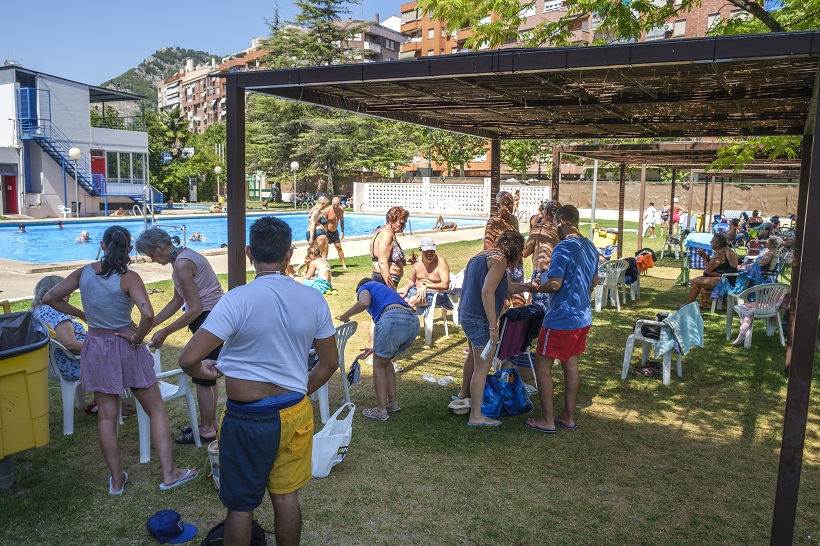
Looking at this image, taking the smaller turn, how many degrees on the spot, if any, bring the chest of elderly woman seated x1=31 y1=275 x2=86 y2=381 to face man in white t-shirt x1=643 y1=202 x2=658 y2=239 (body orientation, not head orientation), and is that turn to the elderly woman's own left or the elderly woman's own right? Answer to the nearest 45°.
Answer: approximately 45° to the elderly woman's own left

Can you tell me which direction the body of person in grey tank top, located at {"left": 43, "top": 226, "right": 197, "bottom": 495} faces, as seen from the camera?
away from the camera

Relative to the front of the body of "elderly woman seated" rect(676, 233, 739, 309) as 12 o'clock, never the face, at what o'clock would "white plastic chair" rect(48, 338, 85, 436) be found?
The white plastic chair is roughly at 10 o'clock from the elderly woman seated.

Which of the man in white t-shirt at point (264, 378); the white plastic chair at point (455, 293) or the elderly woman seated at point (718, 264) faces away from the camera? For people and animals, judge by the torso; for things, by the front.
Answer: the man in white t-shirt

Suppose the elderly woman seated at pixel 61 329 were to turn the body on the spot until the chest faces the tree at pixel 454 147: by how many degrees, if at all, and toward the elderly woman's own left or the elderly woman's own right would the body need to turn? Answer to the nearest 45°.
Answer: approximately 45° to the elderly woman's own left

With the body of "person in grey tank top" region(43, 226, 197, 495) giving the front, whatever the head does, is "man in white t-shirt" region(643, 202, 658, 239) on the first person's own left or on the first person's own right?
on the first person's own right

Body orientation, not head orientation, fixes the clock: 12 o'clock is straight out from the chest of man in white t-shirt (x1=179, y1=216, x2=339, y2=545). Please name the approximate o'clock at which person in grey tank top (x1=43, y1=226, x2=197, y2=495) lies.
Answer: The person in grey tank top is roughly at 11 o'clock from the man in white t-shirt.

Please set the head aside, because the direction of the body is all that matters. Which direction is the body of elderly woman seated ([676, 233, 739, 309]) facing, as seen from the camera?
to the viewer's left

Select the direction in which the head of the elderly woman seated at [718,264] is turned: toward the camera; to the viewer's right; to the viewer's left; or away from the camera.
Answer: to the viewer's left

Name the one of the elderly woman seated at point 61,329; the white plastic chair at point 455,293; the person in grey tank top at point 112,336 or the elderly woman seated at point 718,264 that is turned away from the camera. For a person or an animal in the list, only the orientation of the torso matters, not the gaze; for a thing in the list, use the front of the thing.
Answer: the person in grey tank top

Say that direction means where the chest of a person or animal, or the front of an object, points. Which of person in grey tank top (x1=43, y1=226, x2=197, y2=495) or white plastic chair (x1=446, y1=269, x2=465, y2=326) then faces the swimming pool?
the person in grey tank top
